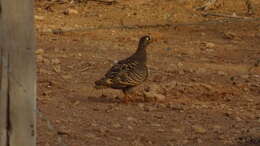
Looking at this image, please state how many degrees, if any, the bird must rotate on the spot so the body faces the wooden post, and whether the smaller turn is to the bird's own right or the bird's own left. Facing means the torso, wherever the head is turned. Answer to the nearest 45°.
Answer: approximately 90° to the bird's own right

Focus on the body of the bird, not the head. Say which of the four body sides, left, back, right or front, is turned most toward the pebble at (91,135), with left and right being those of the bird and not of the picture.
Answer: right

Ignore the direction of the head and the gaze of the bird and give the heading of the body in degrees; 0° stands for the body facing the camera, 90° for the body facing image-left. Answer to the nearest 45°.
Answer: approximately 270°

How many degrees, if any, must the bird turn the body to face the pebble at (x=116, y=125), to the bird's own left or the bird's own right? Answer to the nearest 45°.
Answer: approximately 90° to the bird's own right

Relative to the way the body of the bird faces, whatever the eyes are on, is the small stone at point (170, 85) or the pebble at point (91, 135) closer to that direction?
the small stone

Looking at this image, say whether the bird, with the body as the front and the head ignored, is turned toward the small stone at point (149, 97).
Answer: yes

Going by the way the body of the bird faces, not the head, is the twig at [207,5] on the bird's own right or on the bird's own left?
on the bird's own left

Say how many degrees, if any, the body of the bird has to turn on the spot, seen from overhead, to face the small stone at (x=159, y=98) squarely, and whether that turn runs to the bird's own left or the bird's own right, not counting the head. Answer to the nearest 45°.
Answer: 0° — it already faces it

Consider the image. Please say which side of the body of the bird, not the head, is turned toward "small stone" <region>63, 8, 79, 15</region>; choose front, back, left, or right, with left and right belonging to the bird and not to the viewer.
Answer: left
